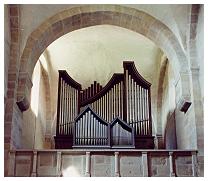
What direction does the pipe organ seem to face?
toward the camera
